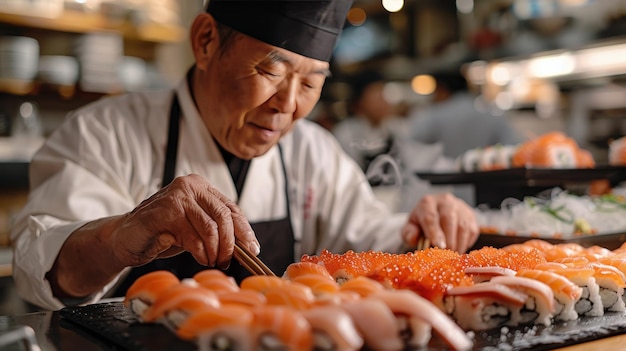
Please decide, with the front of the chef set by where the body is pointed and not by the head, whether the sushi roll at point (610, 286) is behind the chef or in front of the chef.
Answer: in front

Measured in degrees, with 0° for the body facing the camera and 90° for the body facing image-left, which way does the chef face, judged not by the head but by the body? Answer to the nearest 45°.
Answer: approximately 315°

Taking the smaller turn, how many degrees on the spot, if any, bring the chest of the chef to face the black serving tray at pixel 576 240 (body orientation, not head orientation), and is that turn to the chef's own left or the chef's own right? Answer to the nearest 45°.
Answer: approximately 45° to the chef's own left

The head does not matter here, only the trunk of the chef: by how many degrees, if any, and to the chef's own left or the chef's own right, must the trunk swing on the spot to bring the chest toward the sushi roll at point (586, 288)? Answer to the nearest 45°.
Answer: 0° — they already face it

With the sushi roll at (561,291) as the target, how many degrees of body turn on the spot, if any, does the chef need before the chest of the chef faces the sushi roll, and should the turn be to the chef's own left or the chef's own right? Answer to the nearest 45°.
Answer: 0° — they already face it

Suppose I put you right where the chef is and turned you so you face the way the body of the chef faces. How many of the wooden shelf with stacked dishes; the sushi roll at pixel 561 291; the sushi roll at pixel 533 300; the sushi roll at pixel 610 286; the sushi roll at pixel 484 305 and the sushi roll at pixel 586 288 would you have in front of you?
5

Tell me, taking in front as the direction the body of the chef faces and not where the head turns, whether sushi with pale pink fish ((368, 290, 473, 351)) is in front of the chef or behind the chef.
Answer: in front

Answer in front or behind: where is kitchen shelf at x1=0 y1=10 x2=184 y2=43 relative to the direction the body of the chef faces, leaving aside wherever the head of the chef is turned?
behind

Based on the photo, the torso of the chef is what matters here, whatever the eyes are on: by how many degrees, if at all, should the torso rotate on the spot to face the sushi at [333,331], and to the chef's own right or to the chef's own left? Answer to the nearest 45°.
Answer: approximately 45° to the chef's own right

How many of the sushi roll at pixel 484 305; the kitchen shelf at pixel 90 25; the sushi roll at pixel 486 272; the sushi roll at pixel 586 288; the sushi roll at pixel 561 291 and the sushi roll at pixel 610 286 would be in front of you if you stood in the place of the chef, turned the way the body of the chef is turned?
5

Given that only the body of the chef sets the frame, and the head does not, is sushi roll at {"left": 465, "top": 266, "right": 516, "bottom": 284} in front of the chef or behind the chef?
in front

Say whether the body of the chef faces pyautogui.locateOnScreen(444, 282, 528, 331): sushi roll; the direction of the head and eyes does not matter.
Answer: yes

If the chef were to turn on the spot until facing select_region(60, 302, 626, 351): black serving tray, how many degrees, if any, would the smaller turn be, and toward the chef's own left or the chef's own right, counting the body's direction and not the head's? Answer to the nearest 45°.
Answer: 0° — they already face it

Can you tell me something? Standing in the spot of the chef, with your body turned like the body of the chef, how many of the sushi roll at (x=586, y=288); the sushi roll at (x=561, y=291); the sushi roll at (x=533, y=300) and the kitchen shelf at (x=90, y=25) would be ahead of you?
3

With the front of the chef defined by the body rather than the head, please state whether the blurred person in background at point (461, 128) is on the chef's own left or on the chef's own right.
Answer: on the chef's own left

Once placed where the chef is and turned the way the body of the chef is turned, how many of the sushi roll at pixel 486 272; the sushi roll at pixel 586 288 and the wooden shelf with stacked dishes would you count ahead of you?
2

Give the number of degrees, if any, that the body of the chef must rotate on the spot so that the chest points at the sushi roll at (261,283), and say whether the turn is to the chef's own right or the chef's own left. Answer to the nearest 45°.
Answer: approximately 45° to the chef's own right
